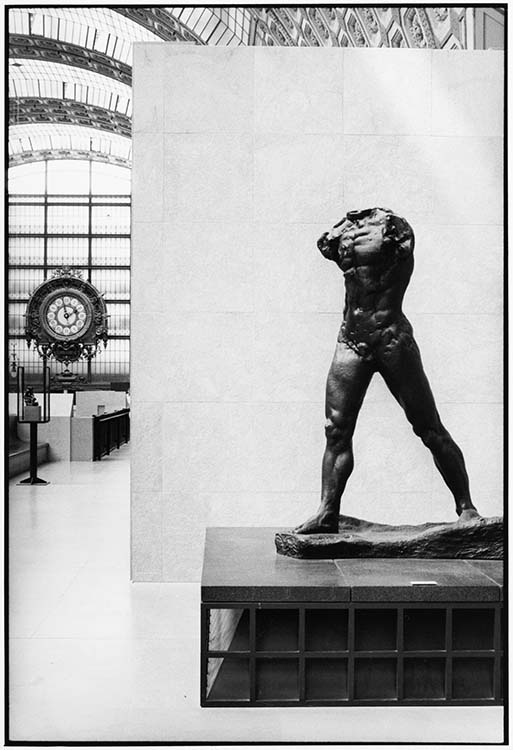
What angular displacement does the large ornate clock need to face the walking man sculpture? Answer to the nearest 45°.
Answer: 0° — it already faces it

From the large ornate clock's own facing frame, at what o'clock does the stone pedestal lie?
The stone pedestal is roughly at 12 o'clock from the large ornate clock.

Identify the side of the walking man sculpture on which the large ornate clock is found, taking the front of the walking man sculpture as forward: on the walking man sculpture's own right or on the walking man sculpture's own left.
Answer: on the walking man sculpture's own right

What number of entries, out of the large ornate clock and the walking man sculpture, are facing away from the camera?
0
